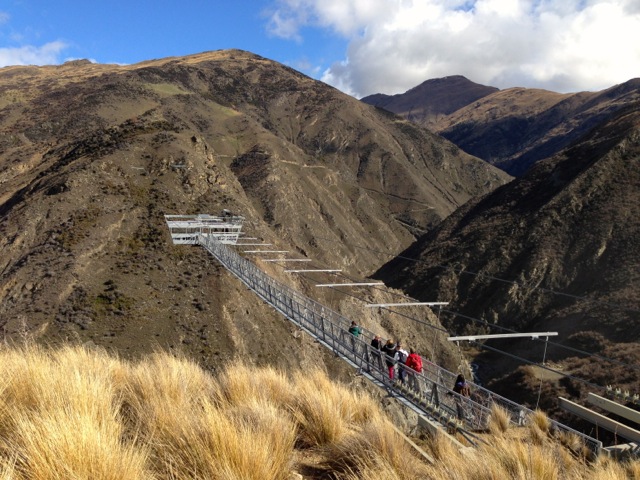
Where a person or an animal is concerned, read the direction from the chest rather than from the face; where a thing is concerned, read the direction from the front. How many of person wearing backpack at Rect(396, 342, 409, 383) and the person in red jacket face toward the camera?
0

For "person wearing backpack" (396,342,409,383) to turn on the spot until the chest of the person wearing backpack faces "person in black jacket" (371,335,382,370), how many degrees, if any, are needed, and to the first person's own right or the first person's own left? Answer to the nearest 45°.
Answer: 0° — they already face them

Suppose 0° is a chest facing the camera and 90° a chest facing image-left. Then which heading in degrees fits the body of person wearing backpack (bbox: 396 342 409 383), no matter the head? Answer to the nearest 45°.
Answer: approximately 135°

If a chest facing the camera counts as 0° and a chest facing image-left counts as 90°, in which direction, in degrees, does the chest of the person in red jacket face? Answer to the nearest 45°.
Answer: approximately 135°

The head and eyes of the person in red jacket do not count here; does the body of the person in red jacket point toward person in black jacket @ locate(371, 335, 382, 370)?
yes
